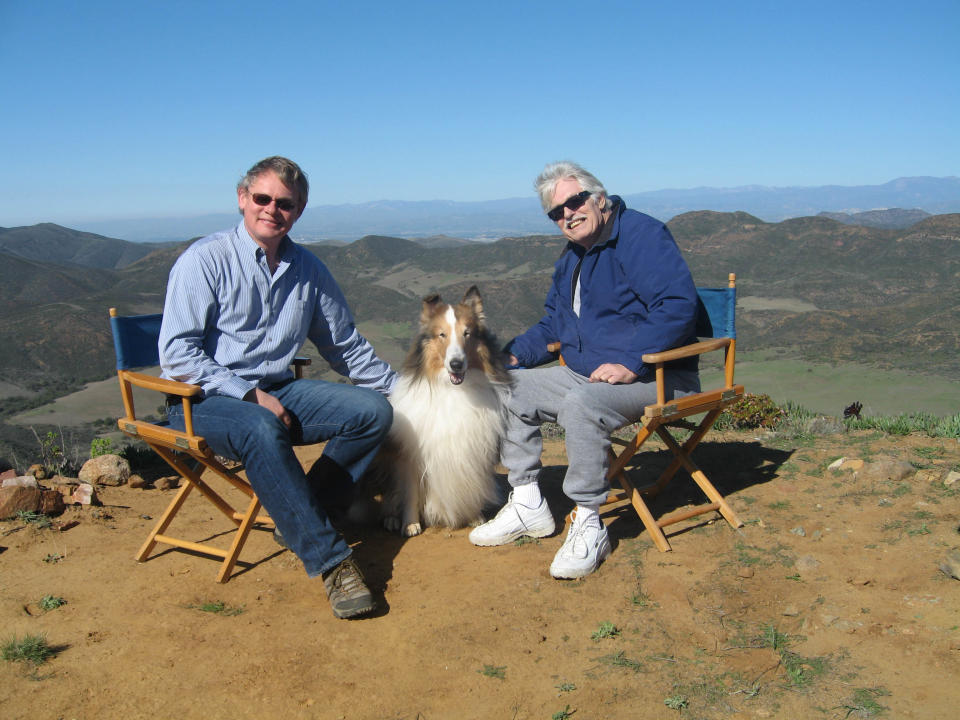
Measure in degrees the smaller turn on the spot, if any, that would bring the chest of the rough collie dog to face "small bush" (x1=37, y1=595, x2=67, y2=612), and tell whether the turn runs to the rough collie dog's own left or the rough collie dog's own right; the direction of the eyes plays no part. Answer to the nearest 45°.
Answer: approximately 45° to the rough collie dog's own right

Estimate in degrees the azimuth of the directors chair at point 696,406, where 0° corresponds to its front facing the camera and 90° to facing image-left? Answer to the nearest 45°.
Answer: approximately 45°

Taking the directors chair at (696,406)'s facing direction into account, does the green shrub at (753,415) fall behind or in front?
behind

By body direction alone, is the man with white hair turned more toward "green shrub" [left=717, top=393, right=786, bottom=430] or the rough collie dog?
the rough collie dog

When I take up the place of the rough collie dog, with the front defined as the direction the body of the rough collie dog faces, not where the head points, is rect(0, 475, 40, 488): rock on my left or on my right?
on my right

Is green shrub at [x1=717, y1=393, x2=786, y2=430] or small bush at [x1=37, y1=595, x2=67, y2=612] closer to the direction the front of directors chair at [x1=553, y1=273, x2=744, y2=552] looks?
the small bush

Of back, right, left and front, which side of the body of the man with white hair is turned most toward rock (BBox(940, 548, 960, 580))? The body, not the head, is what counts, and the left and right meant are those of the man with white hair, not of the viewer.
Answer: left

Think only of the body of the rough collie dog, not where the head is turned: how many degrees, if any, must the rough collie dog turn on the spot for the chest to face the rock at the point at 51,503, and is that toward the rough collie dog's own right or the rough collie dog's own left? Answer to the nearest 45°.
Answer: approximately 90° to the rough collie dog's own right

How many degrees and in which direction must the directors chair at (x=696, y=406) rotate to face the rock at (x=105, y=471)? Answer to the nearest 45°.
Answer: approximately 45° to its right

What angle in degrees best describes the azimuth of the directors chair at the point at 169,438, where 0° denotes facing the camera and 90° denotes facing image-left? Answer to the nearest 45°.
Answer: approximately 315°
